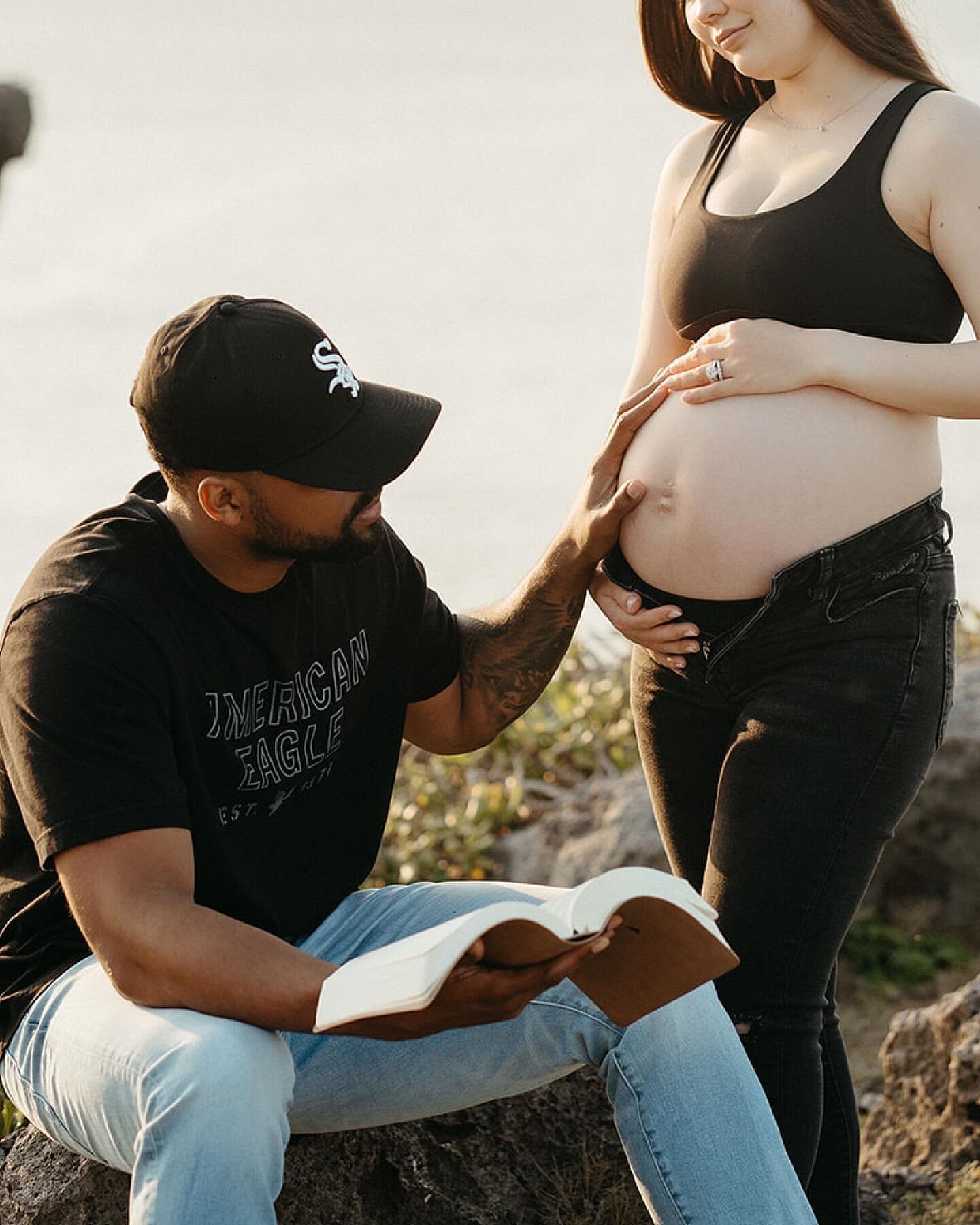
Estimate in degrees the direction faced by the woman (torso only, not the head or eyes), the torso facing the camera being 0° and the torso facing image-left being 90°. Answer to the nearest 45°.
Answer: approximately 45°

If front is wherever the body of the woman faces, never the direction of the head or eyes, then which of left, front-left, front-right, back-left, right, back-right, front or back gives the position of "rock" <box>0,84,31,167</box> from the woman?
right

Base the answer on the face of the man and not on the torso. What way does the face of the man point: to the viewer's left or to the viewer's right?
to the viewer's right

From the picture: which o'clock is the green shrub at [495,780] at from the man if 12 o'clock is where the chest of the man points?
The green shrub is roughly at 8 o'clock from the man.

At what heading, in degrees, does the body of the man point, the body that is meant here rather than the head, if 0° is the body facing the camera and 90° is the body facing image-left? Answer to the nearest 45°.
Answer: approximately 315°

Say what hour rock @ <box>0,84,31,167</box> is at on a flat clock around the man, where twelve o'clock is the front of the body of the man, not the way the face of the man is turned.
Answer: The rock is roughly at 7 o'clock from the man.

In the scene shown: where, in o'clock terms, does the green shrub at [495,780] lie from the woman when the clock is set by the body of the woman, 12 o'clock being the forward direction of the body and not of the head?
The green shrub is roughly at 4 o'clock from the woman.

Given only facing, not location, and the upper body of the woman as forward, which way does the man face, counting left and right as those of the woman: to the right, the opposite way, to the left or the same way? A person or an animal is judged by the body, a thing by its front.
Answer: to the left
